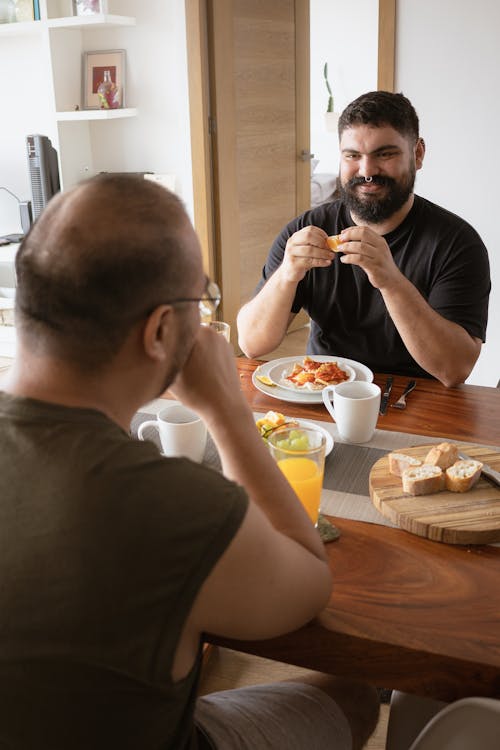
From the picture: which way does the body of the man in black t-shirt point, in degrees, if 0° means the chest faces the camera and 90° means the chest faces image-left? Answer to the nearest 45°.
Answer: approximately 45°

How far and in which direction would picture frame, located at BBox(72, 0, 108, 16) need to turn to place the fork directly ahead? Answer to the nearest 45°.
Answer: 0° — it already faces it

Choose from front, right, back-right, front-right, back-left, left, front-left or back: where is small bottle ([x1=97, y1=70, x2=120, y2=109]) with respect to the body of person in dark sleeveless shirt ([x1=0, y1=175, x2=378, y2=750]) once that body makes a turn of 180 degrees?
back-right

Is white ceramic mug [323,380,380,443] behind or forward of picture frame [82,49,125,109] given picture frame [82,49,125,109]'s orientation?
forward

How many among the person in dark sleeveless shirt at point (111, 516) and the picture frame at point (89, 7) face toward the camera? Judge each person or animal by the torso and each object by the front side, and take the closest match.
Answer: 1

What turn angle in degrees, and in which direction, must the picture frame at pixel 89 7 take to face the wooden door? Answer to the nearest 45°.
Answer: approximately 90° to its left

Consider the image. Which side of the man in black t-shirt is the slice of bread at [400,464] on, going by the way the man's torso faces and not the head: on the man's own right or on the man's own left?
on the man's own left

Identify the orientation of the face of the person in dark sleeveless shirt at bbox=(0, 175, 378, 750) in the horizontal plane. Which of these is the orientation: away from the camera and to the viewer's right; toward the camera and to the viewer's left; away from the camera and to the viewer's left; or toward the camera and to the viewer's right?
away from the camera and to the viewer's right

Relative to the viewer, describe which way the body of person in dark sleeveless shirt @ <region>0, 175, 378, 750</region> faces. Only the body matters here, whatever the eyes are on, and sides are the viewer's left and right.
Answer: facing away from the viewer and to the right of the viewer

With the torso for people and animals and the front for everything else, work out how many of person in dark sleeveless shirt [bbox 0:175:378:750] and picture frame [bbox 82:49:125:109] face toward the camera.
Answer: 1

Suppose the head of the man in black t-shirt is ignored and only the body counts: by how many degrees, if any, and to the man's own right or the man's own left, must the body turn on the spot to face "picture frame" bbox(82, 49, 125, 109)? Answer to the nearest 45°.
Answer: approximately 90° to the man's own right

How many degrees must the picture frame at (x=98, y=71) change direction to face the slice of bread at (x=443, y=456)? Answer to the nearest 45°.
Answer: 0° — it already faces it
